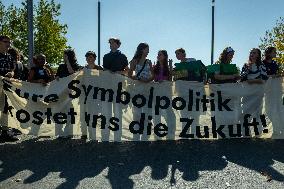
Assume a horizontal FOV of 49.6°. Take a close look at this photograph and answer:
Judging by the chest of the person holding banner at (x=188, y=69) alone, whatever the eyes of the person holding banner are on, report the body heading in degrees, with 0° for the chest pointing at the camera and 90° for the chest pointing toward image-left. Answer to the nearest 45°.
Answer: approximately 45°

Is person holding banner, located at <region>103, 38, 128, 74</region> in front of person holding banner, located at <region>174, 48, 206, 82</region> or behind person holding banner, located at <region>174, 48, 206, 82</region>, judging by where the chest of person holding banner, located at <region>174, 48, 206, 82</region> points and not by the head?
in front

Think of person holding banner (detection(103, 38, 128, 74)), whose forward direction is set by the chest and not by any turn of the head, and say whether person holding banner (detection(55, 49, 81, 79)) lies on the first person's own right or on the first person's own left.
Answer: on the first person's own right

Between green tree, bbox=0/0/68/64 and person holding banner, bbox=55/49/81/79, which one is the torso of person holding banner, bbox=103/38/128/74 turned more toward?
the person holding banner

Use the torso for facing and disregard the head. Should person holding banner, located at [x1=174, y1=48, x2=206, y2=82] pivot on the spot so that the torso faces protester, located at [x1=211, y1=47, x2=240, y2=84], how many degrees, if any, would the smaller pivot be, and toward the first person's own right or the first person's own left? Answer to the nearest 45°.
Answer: approximately 135° to the first person's own left

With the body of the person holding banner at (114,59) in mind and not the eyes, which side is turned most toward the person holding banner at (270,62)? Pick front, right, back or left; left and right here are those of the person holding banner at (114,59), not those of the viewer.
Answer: left

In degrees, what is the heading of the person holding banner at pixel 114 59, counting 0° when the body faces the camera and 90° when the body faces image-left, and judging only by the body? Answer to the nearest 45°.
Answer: approximately 0°

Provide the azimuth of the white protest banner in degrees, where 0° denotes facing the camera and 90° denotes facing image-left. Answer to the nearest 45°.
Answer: approximately 0°

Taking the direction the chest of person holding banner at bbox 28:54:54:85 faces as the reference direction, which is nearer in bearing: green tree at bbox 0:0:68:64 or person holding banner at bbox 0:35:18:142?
the person holding banner
